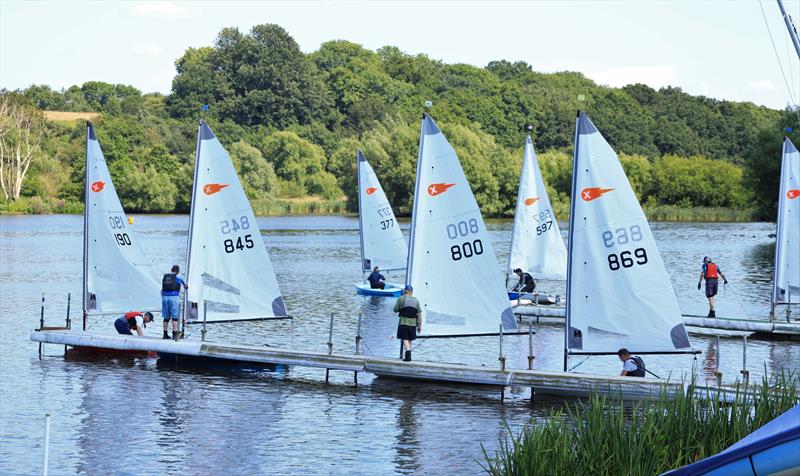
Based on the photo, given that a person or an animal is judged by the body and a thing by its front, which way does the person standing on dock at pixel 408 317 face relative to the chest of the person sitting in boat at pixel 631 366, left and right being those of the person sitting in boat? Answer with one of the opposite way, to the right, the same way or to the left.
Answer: to the right

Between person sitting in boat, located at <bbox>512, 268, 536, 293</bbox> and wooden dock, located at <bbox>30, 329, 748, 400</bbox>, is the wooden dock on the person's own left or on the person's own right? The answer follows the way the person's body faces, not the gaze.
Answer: on the person's own left

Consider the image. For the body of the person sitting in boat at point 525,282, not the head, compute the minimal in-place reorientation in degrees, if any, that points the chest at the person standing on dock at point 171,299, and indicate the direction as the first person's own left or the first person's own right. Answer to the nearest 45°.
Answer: approximately 45° to the first person's own left

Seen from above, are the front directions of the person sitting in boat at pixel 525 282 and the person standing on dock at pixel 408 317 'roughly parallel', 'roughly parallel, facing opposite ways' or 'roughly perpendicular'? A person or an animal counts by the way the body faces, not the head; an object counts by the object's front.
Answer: roughly perpendicular

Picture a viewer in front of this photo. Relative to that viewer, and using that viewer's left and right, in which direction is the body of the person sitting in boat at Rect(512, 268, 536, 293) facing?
facing to the left of the viewer
